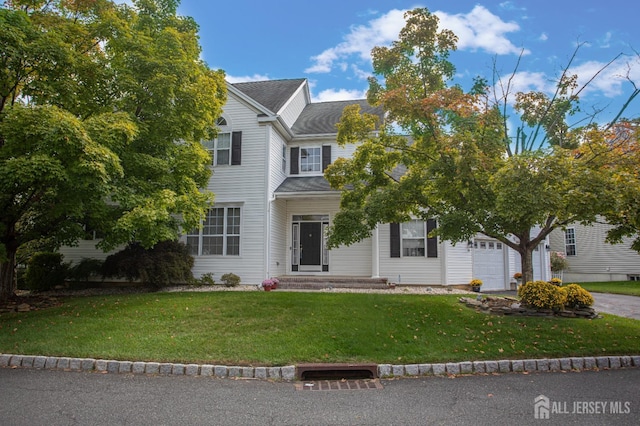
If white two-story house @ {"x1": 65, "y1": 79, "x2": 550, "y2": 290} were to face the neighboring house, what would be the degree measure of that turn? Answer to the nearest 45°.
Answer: approximately 135° to its left

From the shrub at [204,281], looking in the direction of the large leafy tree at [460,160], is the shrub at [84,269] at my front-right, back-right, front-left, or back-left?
back-right

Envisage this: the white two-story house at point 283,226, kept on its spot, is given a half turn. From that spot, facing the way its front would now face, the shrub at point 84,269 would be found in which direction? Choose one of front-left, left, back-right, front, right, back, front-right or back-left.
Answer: left

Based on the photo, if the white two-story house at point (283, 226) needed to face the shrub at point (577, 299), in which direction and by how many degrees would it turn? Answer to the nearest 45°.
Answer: approximately 45° to its left

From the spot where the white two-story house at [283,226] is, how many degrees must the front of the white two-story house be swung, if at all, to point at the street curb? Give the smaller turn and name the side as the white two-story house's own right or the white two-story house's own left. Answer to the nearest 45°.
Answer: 0° — it already faces it

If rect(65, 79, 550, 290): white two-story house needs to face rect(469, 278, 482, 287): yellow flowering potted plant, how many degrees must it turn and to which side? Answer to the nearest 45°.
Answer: approximately 90° to its left

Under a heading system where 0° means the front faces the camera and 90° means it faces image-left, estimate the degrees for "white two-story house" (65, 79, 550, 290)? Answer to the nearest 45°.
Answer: approximately 0°

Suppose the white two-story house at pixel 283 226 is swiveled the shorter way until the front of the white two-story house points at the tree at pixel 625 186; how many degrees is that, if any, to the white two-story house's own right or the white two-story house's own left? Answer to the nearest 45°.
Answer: approximately 45° to the white two-story house's own left

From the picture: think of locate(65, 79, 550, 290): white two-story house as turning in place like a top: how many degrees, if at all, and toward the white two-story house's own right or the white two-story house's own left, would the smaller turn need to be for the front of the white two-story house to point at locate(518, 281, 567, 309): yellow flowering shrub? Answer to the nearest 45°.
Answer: approximately 45° to the white two-story house's own left

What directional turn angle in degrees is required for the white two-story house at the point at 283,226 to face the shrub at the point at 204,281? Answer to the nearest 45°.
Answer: approximately 90° to its right
